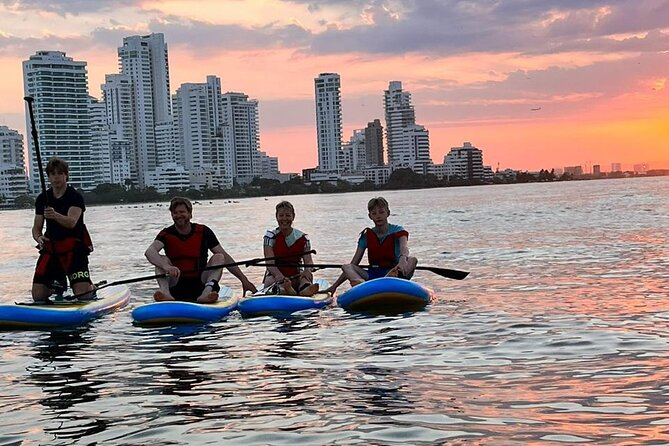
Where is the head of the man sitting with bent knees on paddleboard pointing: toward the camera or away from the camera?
toward the camera

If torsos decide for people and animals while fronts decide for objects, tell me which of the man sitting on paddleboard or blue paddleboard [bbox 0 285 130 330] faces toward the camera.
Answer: the man sitting on paddleboard

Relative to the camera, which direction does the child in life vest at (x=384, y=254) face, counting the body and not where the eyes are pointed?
toward the camera

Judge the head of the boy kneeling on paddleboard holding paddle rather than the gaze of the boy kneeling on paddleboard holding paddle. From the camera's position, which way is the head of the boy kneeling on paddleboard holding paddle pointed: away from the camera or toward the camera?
toward the camera

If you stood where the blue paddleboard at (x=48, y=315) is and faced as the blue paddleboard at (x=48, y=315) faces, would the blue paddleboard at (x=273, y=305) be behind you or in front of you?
in front

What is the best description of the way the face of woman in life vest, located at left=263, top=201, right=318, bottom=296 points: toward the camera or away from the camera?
toward the camera

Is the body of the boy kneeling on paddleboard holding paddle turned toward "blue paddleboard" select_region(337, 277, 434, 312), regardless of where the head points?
no

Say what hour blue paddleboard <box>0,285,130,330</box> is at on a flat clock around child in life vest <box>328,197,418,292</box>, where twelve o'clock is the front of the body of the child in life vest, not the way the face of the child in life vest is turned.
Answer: The blue paddleboard is roughly at 2 o'clock from the child in life vest.

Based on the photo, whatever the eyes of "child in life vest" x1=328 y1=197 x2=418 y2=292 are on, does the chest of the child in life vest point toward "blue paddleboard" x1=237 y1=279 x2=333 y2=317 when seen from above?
no

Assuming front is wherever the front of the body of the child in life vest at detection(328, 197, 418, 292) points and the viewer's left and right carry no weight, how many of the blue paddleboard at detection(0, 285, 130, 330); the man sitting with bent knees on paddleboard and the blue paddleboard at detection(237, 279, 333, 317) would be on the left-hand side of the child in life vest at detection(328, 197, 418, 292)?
0

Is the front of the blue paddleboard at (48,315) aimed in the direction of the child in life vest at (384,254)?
yes

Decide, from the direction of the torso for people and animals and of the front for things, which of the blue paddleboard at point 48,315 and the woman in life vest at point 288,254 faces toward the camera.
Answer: the woman in life vest

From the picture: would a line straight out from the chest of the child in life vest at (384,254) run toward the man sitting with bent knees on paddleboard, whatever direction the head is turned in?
no

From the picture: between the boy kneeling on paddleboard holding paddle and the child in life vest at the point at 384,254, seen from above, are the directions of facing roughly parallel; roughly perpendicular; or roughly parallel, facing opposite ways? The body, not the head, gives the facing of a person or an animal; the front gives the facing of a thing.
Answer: roughly parallel

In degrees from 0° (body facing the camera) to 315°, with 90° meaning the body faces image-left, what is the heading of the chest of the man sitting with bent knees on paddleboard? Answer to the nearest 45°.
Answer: approximately 0°

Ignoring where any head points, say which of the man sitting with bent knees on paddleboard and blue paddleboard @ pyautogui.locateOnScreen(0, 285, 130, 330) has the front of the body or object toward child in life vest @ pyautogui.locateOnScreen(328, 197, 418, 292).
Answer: the blue paddleboard

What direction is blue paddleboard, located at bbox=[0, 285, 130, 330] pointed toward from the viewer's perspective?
to the viewer's right

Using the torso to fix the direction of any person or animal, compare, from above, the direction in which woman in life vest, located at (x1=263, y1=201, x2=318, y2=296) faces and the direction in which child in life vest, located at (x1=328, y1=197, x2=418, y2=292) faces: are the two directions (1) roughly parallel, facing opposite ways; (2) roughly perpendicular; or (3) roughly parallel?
roughly parallel
